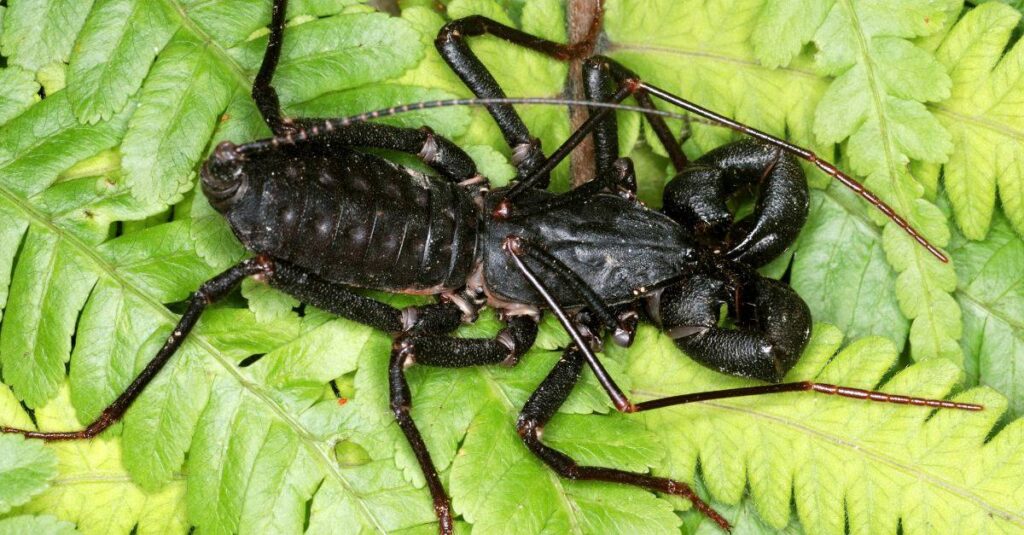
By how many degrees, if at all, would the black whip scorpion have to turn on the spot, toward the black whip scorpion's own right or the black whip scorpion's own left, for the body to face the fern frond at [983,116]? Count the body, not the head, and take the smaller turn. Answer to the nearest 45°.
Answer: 0° — it already faces it

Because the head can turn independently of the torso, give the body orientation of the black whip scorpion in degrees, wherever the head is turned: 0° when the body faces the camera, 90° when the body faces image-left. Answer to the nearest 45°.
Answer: approximately 270°
